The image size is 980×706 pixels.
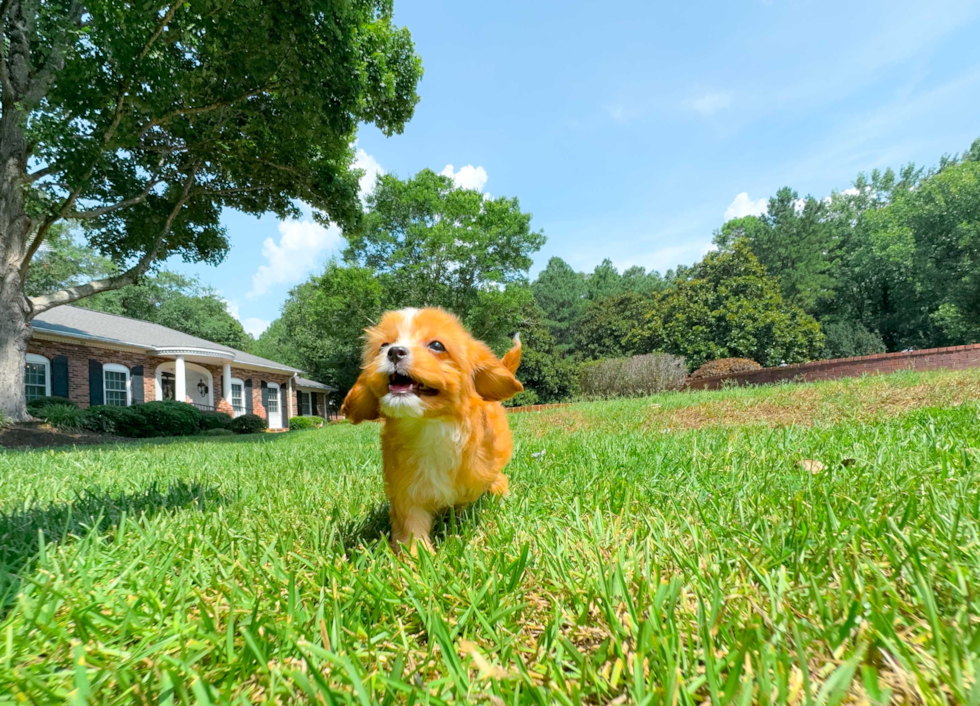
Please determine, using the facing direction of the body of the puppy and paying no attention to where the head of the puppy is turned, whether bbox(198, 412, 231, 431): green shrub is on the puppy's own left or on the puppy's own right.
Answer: on the puppy's own right

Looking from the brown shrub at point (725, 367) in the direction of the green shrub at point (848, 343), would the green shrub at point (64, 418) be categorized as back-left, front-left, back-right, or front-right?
back-left

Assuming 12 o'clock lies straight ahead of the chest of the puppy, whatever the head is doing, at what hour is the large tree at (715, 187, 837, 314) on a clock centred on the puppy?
The large tree is roughly at 6 o'clock from the puppy.

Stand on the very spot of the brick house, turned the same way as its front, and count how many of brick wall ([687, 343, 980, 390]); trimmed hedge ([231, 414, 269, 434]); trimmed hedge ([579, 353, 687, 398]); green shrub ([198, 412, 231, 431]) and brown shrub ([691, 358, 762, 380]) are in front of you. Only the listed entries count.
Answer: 5

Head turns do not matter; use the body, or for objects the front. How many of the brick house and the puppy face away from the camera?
0

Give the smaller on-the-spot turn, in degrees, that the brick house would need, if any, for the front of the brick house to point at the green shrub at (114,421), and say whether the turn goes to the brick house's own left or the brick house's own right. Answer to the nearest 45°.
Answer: approximately 45° to the brick house's own right

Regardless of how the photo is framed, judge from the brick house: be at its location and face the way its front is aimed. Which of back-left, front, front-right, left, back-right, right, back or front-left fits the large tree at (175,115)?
front-right

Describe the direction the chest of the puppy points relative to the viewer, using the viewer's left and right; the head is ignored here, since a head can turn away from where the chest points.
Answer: facing the viewer and to the left of the viewer

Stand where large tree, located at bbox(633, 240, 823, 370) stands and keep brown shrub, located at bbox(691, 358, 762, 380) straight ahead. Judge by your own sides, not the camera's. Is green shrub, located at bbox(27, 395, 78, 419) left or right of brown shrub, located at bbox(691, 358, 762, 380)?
right

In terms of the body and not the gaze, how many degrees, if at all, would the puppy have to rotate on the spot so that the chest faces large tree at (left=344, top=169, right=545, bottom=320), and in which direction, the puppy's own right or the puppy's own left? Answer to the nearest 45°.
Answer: approximately 135° to the puppy's own right
